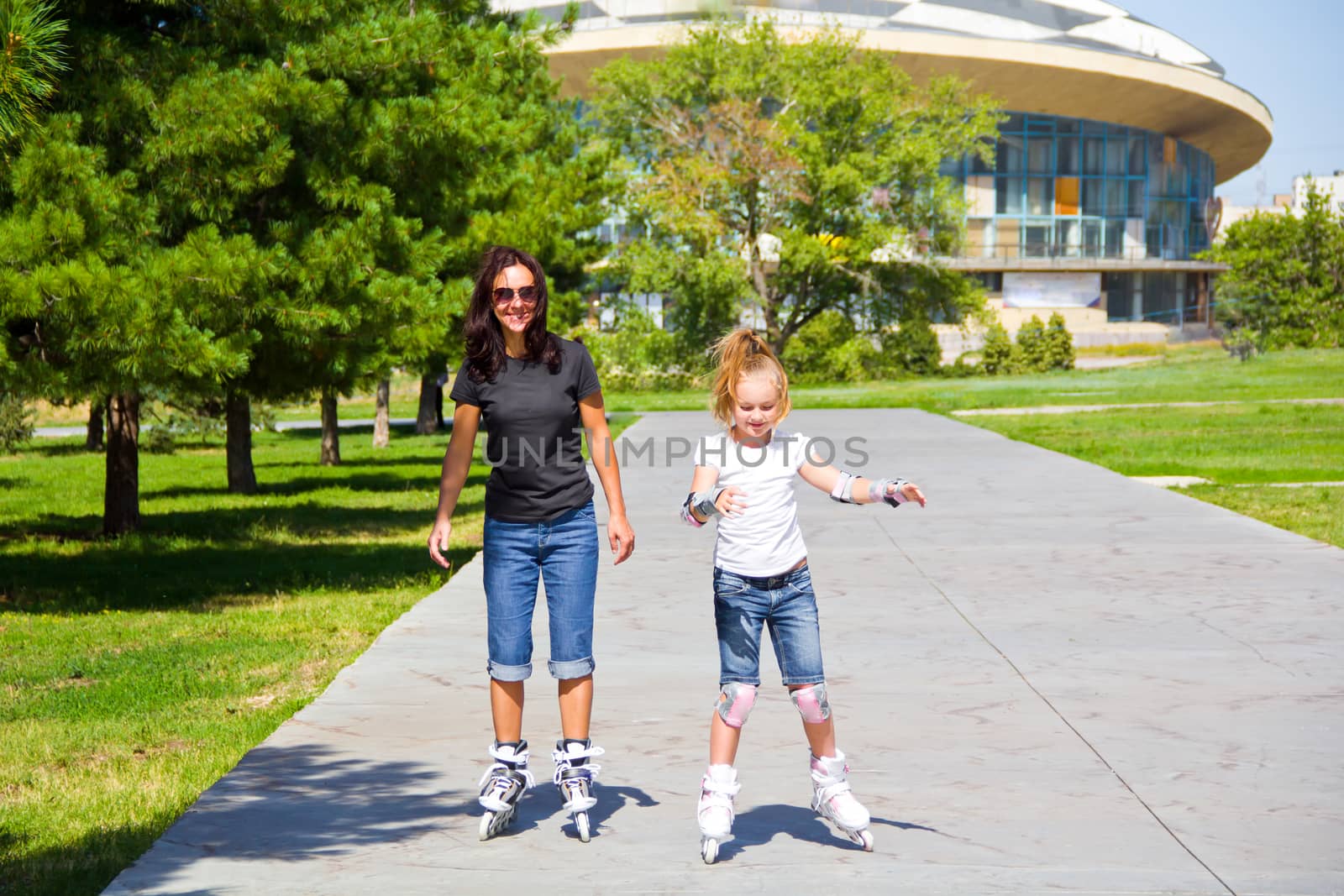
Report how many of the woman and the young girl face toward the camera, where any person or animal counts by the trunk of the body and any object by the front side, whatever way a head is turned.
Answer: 2

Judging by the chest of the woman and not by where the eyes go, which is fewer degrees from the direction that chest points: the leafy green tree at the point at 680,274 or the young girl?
the young girl

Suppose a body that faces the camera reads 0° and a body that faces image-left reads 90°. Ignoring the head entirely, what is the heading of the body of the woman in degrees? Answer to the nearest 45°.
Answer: approximately 0°

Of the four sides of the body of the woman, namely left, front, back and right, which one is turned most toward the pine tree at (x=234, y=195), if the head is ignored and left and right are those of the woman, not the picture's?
back

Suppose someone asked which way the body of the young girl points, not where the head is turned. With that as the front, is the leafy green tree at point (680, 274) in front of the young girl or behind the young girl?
behind

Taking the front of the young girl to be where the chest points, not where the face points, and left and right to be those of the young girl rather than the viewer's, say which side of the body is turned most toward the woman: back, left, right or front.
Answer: right

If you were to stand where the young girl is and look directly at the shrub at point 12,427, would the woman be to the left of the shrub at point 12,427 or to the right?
left

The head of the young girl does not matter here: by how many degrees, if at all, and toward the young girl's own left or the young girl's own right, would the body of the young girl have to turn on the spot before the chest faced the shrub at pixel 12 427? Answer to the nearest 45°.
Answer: approximately 135° to the young girl's own right
